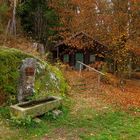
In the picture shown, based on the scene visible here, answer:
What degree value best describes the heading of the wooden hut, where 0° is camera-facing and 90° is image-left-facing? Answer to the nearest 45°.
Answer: approximately 0°

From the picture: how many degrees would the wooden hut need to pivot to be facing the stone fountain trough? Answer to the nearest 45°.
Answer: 0° — it already faces it
